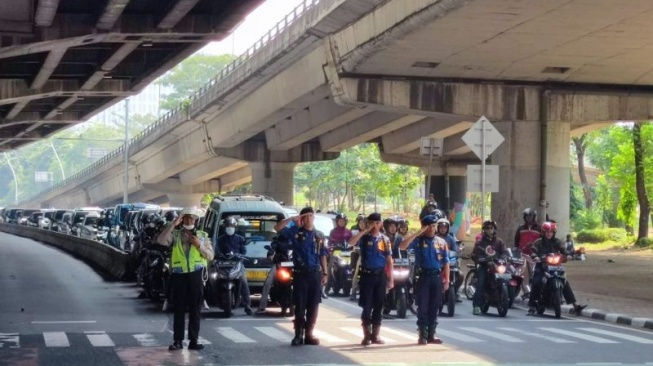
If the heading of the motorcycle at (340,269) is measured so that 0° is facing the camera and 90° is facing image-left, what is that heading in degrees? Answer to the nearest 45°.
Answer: approximately 0°

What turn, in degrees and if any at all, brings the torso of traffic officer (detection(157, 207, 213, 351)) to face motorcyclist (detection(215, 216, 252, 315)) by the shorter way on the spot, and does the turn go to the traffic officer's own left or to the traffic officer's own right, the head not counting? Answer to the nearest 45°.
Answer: approximately 180°

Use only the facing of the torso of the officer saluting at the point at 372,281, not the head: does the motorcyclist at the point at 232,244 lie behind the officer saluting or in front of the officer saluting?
behind

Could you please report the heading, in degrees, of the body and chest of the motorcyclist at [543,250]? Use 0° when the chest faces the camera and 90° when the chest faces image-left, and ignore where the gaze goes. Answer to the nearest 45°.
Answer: approximately 0°

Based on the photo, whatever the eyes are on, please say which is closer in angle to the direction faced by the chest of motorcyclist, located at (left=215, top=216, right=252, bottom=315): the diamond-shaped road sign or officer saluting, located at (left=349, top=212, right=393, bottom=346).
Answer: the officer saluting

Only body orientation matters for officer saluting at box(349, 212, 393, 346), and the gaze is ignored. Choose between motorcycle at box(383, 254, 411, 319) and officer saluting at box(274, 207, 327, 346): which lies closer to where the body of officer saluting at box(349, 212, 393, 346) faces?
the officer saluting

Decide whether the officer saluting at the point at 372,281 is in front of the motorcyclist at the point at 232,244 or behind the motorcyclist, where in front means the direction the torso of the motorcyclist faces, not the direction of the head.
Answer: in front

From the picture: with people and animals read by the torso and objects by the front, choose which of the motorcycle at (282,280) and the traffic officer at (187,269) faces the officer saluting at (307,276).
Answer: the motorcycle

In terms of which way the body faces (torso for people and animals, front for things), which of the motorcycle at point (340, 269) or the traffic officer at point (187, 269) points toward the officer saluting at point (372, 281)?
the motorcycle

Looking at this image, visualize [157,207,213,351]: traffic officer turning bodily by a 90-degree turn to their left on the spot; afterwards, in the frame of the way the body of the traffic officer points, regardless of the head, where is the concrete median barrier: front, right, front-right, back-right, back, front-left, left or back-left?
left
